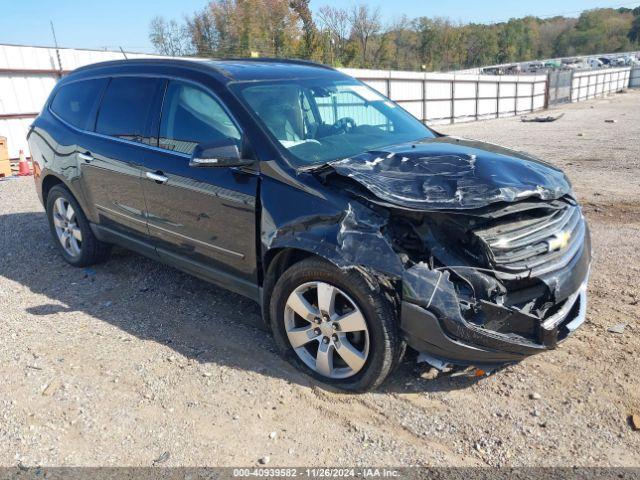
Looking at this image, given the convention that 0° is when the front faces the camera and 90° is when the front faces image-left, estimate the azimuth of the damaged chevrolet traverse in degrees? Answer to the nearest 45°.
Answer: approximately 315°

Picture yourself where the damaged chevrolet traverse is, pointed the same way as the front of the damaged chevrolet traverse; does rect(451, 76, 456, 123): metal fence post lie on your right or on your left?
on your left

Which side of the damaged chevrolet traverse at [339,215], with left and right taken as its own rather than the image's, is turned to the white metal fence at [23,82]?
back

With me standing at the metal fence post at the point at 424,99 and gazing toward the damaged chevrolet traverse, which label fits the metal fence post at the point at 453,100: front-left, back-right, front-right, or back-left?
back-left

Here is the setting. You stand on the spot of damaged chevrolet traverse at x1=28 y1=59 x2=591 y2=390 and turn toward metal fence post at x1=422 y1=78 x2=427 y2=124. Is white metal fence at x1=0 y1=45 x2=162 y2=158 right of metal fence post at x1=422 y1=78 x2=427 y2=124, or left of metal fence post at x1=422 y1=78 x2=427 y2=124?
left

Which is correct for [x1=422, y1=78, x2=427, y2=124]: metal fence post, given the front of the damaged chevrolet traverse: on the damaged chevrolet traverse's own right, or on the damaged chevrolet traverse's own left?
on the damaged chevrolet traverse's own left
